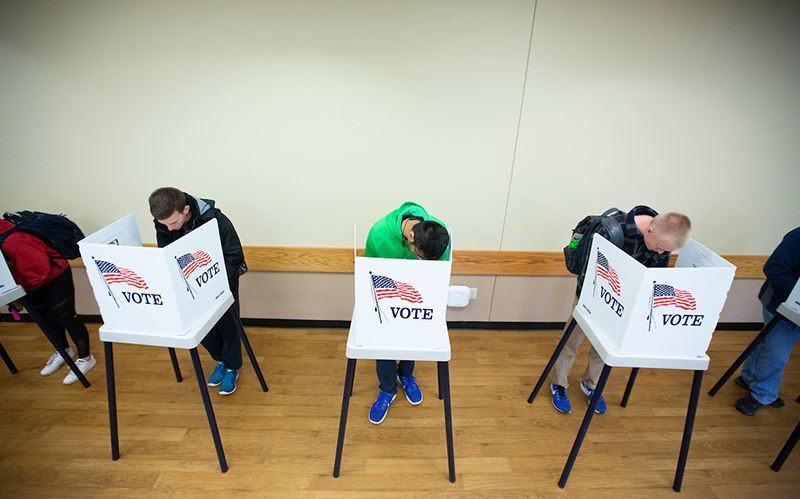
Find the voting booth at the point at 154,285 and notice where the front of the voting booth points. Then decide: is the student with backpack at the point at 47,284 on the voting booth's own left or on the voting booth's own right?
on the voting booth's own left

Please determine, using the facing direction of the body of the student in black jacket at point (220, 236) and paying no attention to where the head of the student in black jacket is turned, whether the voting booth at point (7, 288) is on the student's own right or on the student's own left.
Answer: on the student's own right

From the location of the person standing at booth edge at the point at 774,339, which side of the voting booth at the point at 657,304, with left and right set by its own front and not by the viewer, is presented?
right

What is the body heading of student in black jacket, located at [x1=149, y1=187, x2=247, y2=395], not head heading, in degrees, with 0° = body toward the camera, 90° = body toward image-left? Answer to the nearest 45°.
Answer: approximately 45°

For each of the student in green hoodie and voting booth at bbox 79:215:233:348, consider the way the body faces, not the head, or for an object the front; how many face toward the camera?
1

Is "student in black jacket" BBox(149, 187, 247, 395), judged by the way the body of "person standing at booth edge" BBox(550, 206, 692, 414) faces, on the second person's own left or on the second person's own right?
on the second person's own right

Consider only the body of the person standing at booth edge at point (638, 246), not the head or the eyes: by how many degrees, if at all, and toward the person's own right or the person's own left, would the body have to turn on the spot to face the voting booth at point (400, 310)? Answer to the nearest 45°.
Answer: approximately 90° to the person's own right

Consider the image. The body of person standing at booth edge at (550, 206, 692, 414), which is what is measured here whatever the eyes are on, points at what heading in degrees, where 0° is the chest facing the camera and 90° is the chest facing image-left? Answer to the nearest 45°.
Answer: approximately 315°

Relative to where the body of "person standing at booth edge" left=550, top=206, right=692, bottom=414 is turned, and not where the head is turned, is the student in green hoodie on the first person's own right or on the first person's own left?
on the first person's own right

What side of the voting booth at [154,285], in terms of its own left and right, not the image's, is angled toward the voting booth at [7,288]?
left

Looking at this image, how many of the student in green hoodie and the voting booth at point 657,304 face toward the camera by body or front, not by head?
1
